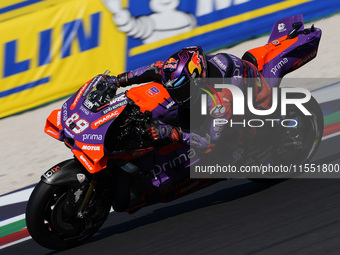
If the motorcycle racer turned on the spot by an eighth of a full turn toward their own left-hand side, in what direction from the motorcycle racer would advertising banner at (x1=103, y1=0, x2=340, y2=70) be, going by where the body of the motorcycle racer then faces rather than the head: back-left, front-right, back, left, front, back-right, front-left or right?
back

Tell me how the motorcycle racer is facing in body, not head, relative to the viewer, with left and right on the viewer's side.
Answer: facing the viewer and to the left of the viewer

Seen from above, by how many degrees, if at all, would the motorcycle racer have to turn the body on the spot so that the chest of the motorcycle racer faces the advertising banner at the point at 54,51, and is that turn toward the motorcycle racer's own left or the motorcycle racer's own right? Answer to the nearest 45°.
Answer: approximately 90° to the motorcycle racer's own right

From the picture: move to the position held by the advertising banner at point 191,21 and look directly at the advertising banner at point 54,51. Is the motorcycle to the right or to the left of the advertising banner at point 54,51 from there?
left
